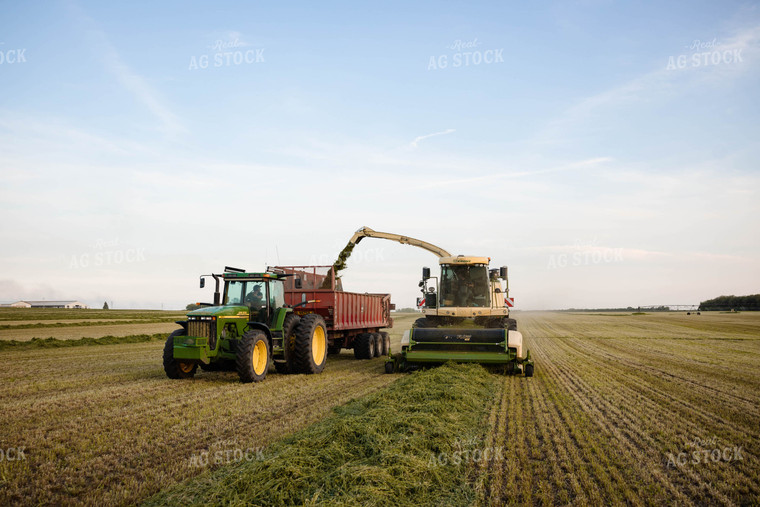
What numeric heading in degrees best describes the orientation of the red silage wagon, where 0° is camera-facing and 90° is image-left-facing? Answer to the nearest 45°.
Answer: approximately 45°

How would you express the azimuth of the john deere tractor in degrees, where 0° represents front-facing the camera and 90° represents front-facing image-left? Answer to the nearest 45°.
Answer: approximately 45°

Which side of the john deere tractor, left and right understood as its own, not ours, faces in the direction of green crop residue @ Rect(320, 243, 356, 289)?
back

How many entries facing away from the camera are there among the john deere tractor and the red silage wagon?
0

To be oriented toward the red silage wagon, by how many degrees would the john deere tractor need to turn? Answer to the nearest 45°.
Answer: approximately 180°

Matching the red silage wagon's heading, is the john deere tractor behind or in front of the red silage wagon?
in front
